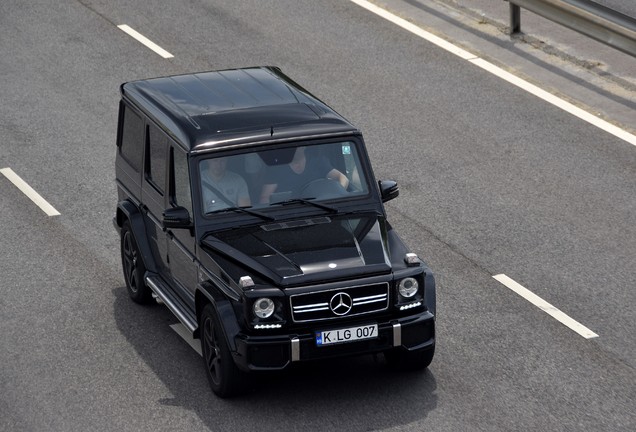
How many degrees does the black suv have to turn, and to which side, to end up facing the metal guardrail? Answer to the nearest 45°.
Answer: approximately 90° to its left

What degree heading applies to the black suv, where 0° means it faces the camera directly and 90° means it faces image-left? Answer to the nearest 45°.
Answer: approximately 315°
